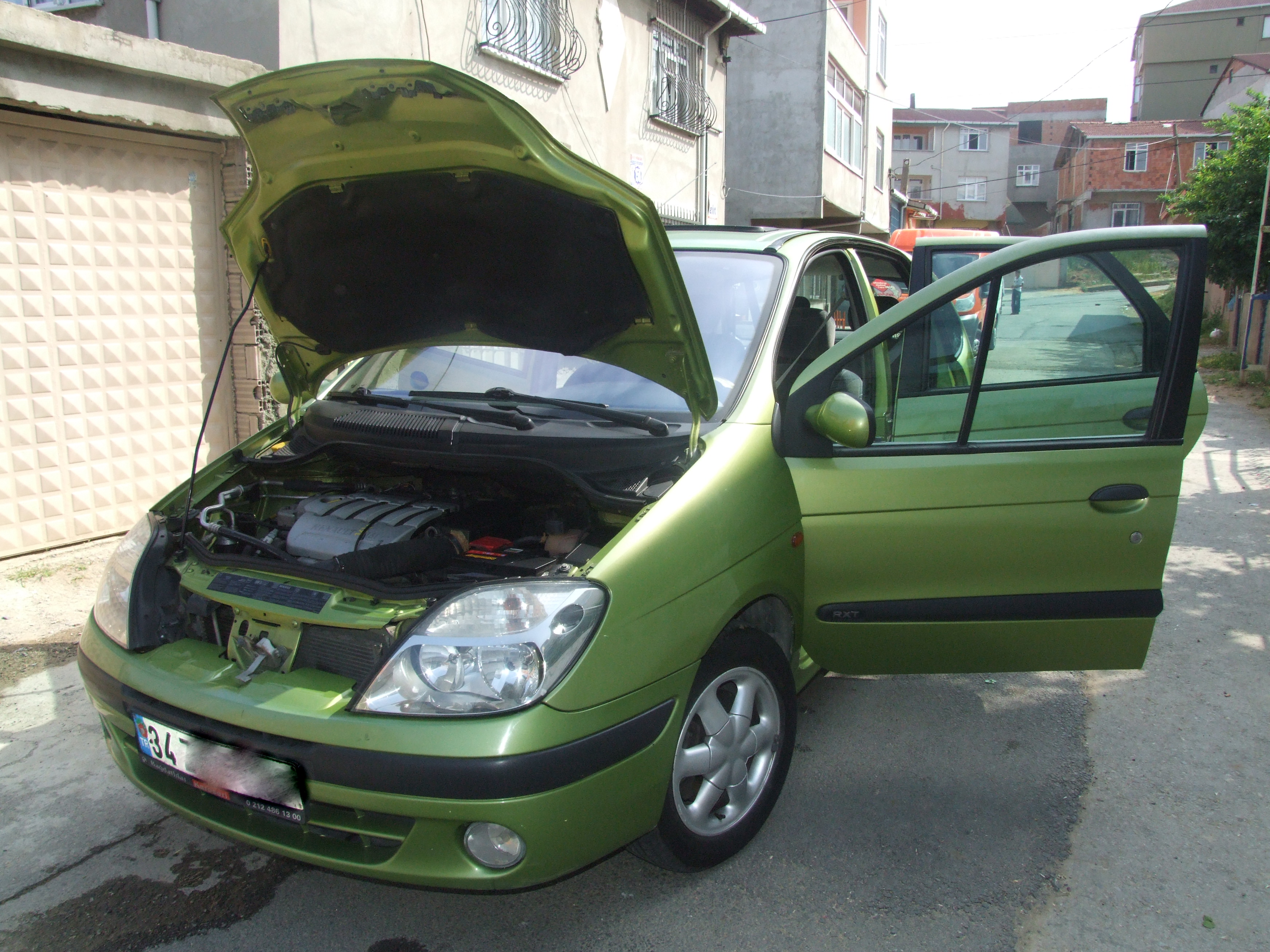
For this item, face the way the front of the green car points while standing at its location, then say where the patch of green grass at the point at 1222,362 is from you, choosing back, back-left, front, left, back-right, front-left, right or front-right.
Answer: back

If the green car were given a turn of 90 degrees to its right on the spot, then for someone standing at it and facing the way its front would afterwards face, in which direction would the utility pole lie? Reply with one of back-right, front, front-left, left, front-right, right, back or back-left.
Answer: right

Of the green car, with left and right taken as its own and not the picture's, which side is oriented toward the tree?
back

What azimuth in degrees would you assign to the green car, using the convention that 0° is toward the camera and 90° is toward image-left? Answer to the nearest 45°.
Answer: approximately 45°

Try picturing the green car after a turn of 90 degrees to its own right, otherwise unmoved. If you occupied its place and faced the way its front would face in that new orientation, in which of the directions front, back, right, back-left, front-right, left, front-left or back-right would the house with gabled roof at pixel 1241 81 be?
right

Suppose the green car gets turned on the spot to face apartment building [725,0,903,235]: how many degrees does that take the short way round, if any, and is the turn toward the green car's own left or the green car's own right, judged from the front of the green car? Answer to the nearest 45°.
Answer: approximately 135° to the green car's own right

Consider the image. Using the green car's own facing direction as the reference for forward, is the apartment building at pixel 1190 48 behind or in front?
behind
